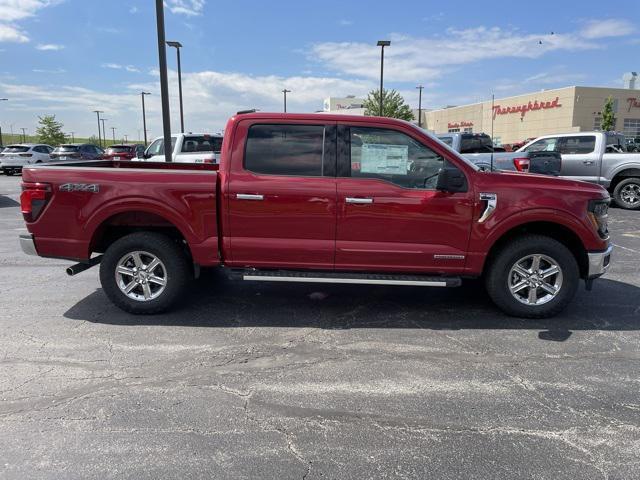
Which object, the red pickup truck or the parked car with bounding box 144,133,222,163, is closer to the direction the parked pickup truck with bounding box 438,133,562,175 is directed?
the parked car

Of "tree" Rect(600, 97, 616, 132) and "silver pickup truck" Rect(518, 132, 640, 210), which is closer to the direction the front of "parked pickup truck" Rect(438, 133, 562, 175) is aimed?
the tree

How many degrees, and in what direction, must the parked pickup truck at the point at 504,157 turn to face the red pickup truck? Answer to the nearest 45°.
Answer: approximately 135° to its left

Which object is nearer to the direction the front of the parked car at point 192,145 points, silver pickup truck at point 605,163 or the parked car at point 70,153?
the parked car

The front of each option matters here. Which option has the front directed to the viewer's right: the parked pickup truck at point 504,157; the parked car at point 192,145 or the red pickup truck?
the red pickup truck

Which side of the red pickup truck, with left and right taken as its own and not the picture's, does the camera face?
right

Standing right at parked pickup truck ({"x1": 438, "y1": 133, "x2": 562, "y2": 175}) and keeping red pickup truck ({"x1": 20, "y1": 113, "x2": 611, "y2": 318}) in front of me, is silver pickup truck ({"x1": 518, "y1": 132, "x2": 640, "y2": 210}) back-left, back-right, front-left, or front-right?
back-left

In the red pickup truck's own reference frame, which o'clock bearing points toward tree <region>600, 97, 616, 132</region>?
The tree is roughly at 10 o'clock from the red pickup truck.
